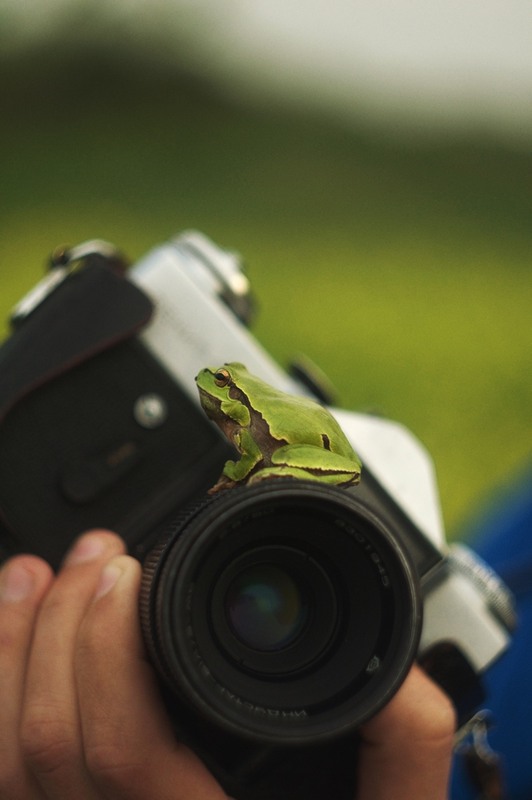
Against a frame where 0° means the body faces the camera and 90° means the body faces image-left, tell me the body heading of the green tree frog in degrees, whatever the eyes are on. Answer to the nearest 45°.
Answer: approximately 90°
